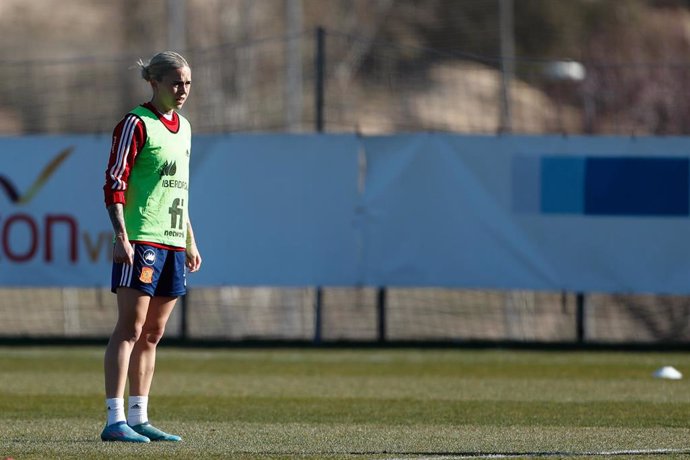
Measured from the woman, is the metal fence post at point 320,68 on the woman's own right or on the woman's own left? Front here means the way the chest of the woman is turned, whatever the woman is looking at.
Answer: on the woman's own left

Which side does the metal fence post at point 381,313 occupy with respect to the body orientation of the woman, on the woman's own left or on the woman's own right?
on the woman's own left

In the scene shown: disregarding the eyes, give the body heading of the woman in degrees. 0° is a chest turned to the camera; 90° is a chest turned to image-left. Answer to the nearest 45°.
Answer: approximately 315°

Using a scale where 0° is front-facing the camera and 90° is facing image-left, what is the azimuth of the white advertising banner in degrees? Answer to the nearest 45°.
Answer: approximately 0°
